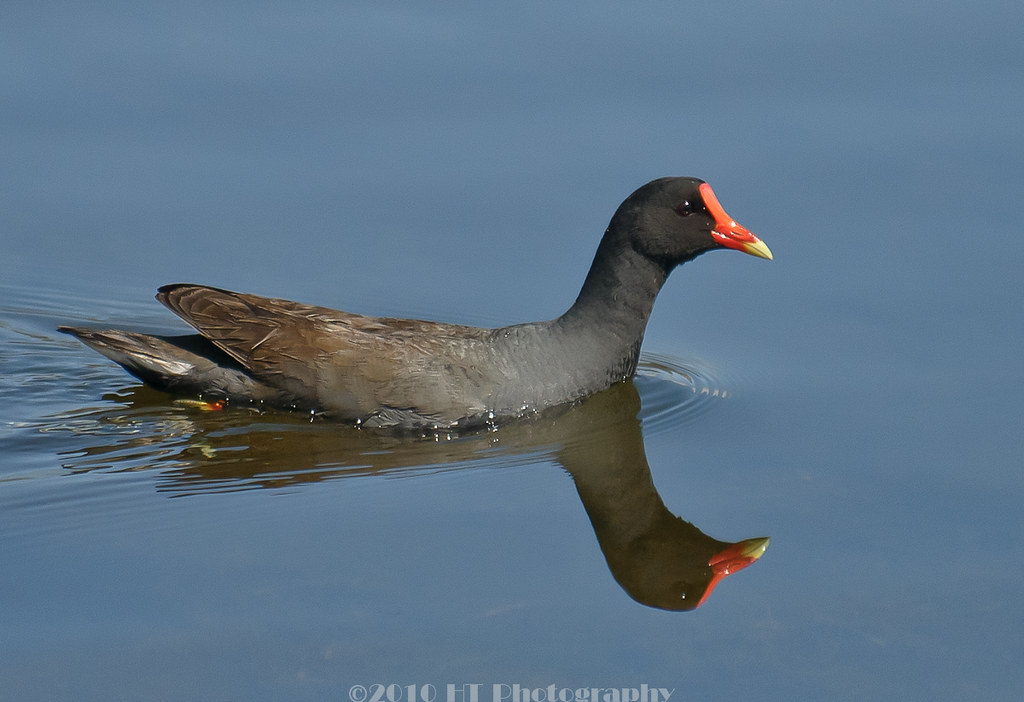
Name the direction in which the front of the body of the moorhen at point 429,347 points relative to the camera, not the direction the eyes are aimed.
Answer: to the viewer's right
